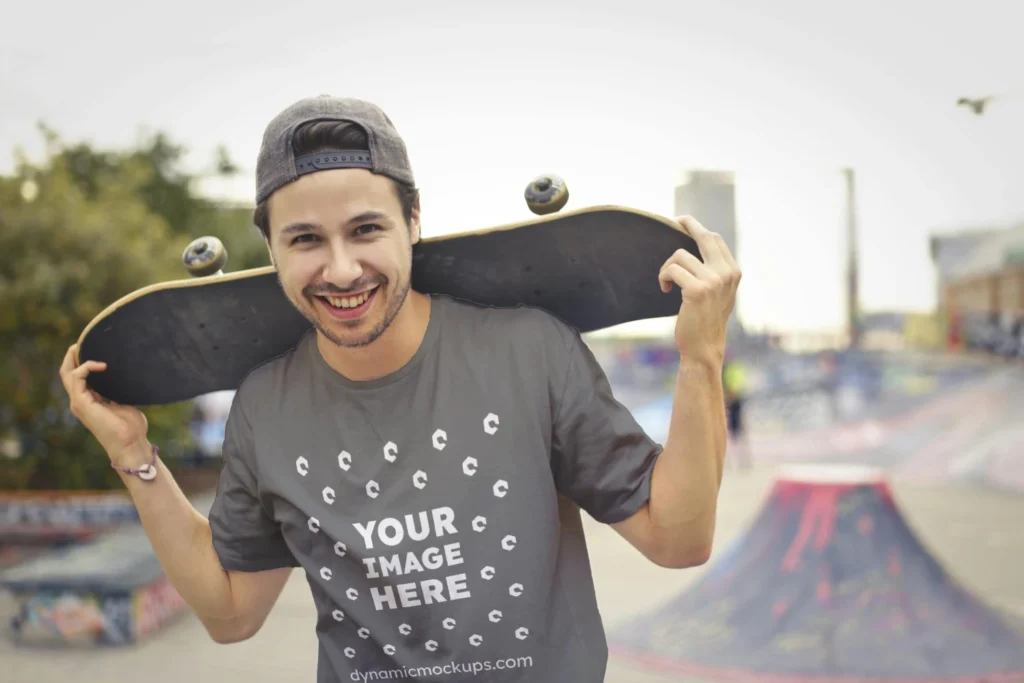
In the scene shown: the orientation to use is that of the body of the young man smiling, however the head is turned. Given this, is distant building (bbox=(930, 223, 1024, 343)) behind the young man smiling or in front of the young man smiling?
behind

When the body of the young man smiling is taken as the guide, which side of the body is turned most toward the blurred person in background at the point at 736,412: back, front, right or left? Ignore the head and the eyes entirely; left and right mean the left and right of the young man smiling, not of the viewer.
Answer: back

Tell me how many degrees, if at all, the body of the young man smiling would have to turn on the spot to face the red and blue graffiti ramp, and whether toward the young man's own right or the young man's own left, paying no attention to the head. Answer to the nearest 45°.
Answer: approximately 135° to the young man's own left

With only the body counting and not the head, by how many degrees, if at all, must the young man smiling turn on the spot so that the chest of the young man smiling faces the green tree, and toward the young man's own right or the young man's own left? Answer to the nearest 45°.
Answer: approximately 180°

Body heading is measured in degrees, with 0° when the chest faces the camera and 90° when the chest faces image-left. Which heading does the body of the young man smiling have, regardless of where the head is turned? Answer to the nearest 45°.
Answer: approximately 0°

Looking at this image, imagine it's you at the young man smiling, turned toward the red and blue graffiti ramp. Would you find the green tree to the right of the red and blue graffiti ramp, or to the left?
left
